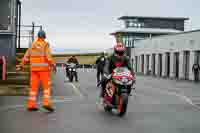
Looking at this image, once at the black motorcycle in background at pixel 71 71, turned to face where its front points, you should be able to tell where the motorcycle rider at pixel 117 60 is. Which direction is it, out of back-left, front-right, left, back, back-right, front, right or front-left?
front

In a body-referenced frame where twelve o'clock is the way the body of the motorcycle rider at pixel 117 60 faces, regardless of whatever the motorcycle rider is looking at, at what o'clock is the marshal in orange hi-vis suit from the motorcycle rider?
The marshal in orange hi-vis suit is roughly at 3 o'clock from the motorcycle rider.

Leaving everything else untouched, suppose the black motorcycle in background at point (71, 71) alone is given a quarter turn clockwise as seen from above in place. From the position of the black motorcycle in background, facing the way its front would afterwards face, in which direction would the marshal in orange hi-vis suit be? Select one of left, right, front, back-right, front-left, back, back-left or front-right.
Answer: left

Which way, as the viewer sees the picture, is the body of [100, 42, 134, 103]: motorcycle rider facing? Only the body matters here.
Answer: toward the camera

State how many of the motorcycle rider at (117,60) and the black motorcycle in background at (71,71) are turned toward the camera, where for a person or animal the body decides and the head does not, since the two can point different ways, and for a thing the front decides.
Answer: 2

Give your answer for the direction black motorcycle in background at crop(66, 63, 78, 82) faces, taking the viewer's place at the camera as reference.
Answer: facing the viewer

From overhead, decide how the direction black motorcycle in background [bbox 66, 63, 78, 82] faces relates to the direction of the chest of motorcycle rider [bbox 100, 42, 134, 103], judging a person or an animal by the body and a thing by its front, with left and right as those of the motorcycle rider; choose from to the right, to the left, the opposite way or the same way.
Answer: the same way

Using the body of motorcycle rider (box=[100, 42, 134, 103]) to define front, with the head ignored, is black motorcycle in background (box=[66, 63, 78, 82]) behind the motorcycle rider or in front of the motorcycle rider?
behind
